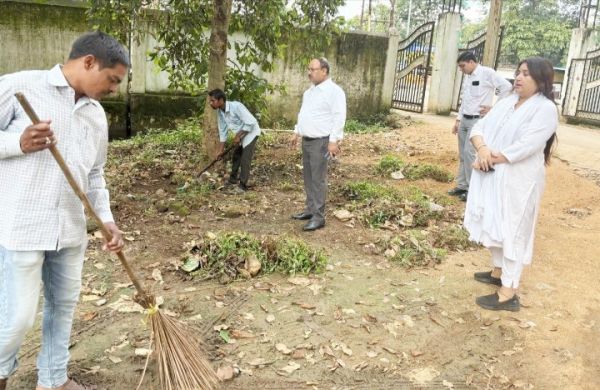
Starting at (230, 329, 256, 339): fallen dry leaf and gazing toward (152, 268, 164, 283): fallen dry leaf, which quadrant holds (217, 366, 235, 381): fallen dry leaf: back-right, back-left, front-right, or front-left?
back-left

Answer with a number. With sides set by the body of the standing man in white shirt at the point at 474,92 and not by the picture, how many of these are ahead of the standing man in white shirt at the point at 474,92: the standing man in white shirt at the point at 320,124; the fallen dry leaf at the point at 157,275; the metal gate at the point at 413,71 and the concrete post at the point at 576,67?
2

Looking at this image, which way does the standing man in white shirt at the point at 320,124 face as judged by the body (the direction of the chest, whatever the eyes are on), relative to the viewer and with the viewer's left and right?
facing the viewer and to the left of the viewer

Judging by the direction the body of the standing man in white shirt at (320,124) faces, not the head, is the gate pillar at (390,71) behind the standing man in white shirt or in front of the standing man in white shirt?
behind

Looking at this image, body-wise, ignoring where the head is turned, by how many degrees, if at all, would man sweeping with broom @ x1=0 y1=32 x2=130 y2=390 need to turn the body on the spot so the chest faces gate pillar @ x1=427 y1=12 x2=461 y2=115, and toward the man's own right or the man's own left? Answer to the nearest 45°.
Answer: approximately 90° to the man's own left

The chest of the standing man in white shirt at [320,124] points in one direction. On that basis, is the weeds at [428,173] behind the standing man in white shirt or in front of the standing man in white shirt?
behind

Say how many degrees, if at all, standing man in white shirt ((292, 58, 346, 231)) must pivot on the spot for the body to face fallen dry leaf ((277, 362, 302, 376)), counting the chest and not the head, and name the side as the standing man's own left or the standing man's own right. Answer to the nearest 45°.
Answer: approximately 45° to the standing man's own left

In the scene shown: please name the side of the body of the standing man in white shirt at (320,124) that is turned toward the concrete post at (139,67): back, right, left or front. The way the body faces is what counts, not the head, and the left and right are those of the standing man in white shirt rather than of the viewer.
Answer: right

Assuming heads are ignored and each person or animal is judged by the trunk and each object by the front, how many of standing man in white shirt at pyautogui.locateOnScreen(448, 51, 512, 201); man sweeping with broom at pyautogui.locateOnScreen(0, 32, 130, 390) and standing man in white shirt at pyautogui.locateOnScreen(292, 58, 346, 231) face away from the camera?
0

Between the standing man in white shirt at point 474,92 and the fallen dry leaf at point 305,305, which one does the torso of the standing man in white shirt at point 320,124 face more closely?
the fallen dry leaf

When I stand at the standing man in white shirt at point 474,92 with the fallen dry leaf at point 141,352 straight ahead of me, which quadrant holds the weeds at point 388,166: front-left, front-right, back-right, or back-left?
back-right

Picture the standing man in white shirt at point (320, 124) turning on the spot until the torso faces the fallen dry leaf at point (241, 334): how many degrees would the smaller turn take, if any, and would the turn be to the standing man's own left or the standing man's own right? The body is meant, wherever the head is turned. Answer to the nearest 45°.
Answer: approximately 45° to the standing man's own left

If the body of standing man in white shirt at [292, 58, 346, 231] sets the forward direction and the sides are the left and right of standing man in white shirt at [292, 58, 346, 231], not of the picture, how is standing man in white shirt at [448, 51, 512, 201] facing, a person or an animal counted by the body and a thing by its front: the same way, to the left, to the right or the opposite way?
the same way

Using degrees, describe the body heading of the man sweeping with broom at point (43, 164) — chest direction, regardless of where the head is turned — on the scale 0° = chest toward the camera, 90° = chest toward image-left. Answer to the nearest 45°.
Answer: approximately 315°
